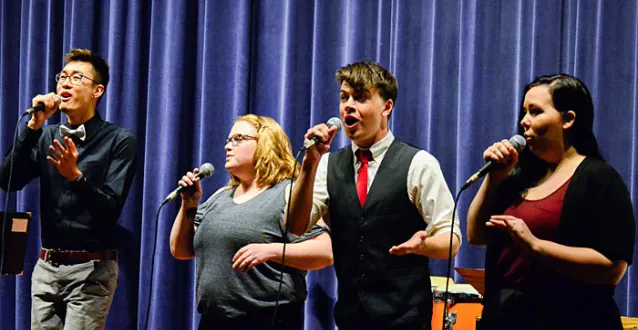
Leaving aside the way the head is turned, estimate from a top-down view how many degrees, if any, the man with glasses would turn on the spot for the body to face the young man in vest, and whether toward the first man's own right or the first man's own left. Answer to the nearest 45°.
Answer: approximately 90° to the first man's own left

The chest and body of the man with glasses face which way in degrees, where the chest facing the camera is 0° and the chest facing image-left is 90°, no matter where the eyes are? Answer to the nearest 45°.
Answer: approximately 45°

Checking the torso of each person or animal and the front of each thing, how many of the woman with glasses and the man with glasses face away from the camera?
0

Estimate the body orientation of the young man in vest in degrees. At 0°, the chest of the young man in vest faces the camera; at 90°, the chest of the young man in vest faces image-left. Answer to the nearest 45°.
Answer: approximately 45°

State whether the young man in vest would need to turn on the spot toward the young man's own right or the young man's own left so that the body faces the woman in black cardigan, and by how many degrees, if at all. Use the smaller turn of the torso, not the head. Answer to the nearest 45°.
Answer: approximately 90° to the young man's own left

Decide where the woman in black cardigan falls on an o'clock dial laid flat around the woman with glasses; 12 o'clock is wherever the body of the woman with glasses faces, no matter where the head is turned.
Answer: The woman in black cardigan is roughly at 9 o'clock from the woman with glasses.

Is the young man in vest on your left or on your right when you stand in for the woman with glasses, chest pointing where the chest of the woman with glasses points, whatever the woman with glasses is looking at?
on your left

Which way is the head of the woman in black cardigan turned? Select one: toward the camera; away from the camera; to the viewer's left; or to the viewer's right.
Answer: to the viewer's left

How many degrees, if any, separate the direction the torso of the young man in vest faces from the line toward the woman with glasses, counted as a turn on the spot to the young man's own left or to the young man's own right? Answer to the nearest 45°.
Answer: approximately 90° to the young man's own right

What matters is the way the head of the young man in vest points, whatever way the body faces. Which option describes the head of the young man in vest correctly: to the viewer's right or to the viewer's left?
to the viewer's left

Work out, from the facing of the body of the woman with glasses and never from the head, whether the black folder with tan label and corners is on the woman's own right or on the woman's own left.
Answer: on the woman's own right

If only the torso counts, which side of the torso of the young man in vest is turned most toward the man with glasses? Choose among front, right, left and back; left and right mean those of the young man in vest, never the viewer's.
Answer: right

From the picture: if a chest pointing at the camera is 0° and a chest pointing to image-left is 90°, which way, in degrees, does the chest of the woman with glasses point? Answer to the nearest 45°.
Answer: approximately 45°
